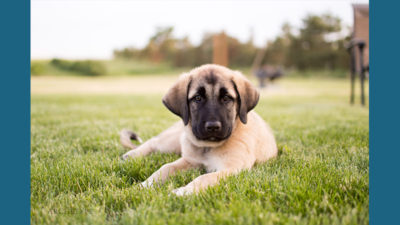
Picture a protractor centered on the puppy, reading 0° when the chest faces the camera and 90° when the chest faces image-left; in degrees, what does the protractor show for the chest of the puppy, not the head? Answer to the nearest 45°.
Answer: approximately 45°

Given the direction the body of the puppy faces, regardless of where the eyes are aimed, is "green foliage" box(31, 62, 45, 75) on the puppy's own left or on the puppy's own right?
on the puppy's own right

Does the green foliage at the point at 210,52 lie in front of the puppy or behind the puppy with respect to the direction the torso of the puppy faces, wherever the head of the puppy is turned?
behind

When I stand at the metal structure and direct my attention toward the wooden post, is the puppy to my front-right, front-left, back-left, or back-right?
back-left

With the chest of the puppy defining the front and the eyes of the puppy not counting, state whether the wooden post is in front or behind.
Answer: behind

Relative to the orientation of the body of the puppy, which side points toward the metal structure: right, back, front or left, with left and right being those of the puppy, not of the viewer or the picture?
back

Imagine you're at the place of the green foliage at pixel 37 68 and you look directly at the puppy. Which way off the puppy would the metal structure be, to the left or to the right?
left

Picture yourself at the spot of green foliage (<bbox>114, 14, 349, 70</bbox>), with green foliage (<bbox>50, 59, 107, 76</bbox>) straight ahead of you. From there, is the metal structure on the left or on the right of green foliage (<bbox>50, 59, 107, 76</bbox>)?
left
